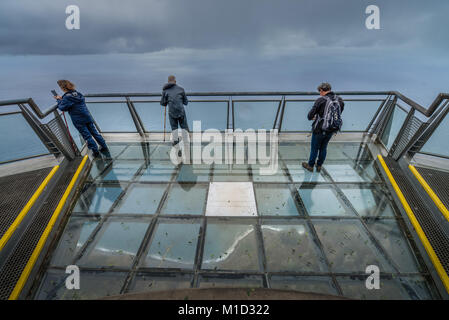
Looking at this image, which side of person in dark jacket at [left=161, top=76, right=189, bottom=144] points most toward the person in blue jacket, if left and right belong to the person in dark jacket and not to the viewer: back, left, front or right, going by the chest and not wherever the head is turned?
left

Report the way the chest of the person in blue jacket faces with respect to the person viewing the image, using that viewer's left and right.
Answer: facing away from the viewer and to the left of the viewer

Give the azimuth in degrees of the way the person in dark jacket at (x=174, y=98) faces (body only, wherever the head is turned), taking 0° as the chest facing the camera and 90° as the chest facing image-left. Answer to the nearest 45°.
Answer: approximately 180°
